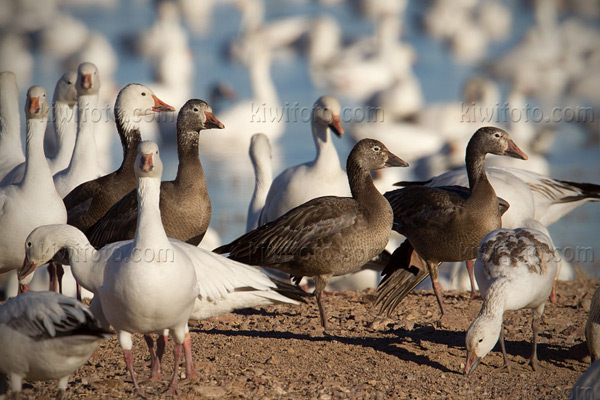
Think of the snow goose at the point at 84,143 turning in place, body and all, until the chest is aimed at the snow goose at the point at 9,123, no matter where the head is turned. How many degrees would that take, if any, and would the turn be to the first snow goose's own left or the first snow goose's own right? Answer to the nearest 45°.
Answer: approximately 90° to the first snow goose's own right

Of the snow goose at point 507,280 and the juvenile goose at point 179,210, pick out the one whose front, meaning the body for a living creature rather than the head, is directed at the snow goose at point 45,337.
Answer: the snow goose at point 507,280

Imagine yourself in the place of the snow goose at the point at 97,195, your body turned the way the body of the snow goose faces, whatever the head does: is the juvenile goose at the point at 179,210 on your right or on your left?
on your right

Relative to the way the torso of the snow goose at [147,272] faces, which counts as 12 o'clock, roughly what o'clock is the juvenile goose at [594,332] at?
The juvenile goose is roughly at 9 o'clock from the snow goose.

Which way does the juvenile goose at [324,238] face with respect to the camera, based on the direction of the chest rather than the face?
to the viewer's right

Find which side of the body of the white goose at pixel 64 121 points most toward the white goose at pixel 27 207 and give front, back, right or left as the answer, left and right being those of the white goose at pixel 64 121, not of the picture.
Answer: right

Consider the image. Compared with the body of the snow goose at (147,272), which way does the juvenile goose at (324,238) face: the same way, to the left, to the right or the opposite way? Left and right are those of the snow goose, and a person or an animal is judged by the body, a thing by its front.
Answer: to the left

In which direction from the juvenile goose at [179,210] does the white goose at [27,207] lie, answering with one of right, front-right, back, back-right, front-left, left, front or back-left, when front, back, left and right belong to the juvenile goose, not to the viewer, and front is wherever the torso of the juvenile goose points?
back

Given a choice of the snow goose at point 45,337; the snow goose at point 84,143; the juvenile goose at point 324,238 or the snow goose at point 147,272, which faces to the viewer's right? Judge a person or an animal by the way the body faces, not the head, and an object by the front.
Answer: the juvenile goose

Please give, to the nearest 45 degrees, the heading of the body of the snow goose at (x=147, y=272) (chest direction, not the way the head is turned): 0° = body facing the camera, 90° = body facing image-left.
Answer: approximately 0°

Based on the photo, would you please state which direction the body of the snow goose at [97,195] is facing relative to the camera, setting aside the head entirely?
to the viewer's right

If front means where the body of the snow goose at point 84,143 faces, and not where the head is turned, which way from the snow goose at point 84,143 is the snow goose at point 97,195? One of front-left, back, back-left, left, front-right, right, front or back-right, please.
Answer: front

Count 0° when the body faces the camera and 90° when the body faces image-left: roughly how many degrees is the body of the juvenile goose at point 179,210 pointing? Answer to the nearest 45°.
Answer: approximately 270°

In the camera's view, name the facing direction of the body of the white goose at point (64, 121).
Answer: to the viewer's right

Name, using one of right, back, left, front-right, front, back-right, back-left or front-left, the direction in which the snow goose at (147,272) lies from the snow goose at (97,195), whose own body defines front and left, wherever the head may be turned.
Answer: right

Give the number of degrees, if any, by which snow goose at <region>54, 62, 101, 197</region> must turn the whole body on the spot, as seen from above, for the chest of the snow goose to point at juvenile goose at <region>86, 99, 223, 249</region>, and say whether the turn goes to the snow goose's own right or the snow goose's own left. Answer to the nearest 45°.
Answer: approximately 45° to the snow goose's own left

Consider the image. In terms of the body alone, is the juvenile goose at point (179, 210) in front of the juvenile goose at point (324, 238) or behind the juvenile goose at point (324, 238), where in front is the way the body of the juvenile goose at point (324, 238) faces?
behind

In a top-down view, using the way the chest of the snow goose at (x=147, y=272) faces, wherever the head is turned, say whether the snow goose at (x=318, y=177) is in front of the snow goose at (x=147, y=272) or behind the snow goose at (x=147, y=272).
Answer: behind
